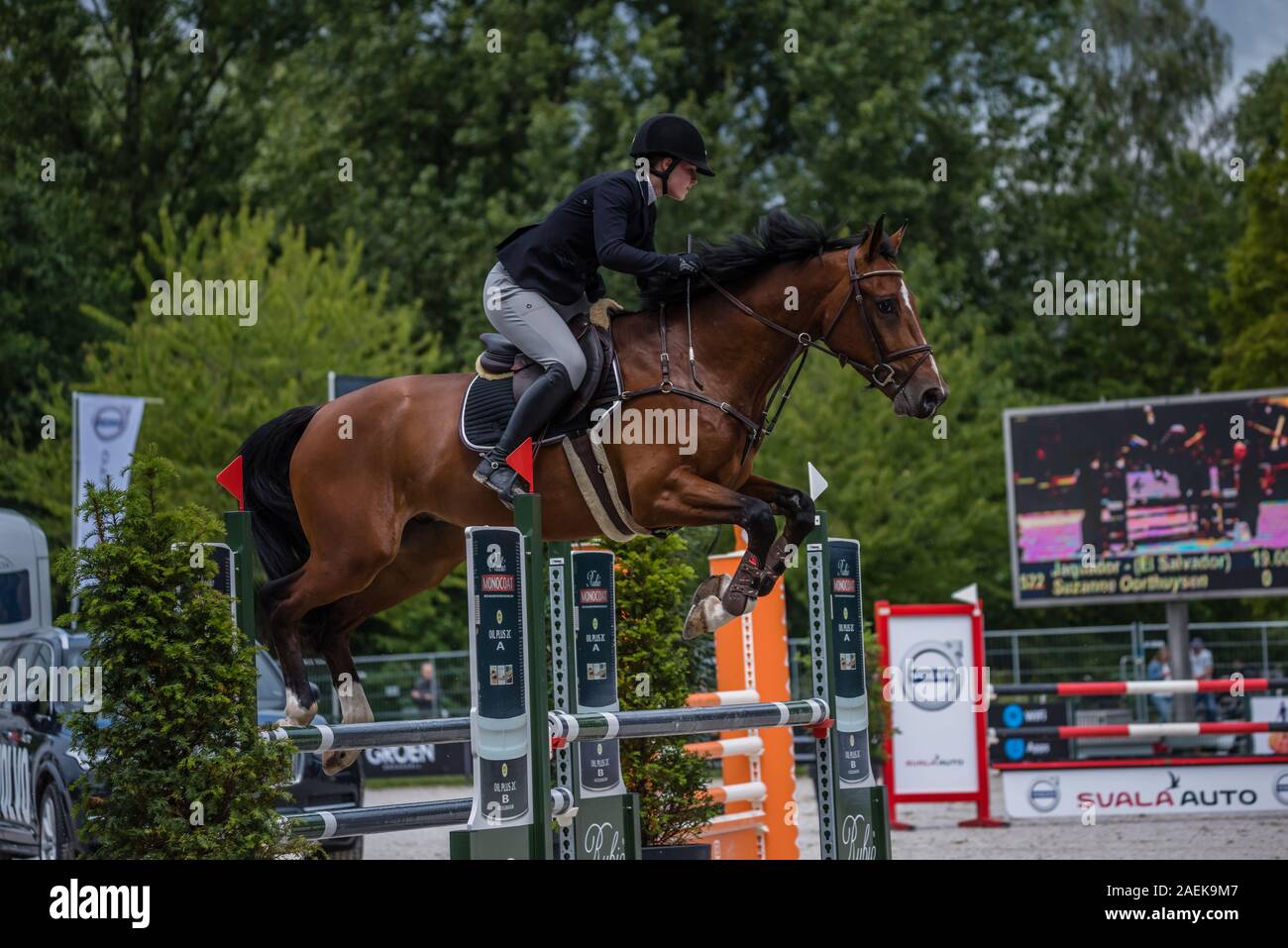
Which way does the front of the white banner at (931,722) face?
toward the camera

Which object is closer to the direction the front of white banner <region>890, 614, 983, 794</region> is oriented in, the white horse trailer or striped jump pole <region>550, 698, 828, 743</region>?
the striped jump pole

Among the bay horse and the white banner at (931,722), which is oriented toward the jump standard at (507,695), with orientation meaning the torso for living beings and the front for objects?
the white banner

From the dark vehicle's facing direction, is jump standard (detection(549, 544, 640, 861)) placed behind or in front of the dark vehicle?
in front

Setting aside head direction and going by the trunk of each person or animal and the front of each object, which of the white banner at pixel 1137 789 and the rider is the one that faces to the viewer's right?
the rider

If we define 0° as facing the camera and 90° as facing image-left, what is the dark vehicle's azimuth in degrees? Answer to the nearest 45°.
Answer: approximately 315°

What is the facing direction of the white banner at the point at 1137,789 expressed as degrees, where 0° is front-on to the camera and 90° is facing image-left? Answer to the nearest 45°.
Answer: approximately 0°

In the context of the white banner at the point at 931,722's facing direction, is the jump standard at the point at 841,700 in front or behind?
in front

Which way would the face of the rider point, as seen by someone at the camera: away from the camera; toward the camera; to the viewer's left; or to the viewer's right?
to the viewer's right

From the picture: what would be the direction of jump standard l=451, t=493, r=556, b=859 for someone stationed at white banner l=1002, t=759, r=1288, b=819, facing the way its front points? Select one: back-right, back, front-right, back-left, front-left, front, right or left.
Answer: front

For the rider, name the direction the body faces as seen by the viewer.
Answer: to the viewer's right

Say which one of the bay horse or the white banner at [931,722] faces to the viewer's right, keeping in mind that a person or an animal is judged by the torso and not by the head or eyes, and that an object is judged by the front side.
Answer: the bay horse

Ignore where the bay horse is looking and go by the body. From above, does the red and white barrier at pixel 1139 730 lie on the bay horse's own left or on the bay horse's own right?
on the bay horse's own left

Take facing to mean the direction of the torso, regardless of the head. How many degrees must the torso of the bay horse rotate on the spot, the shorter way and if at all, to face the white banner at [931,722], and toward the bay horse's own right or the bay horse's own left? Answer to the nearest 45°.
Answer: approximately 90° to the bay horse's own left
